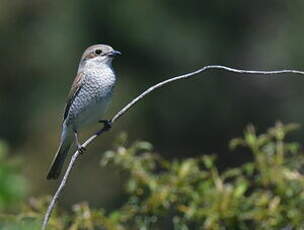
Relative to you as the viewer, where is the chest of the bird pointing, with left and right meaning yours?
facing the viewer and to the right of the viewer
